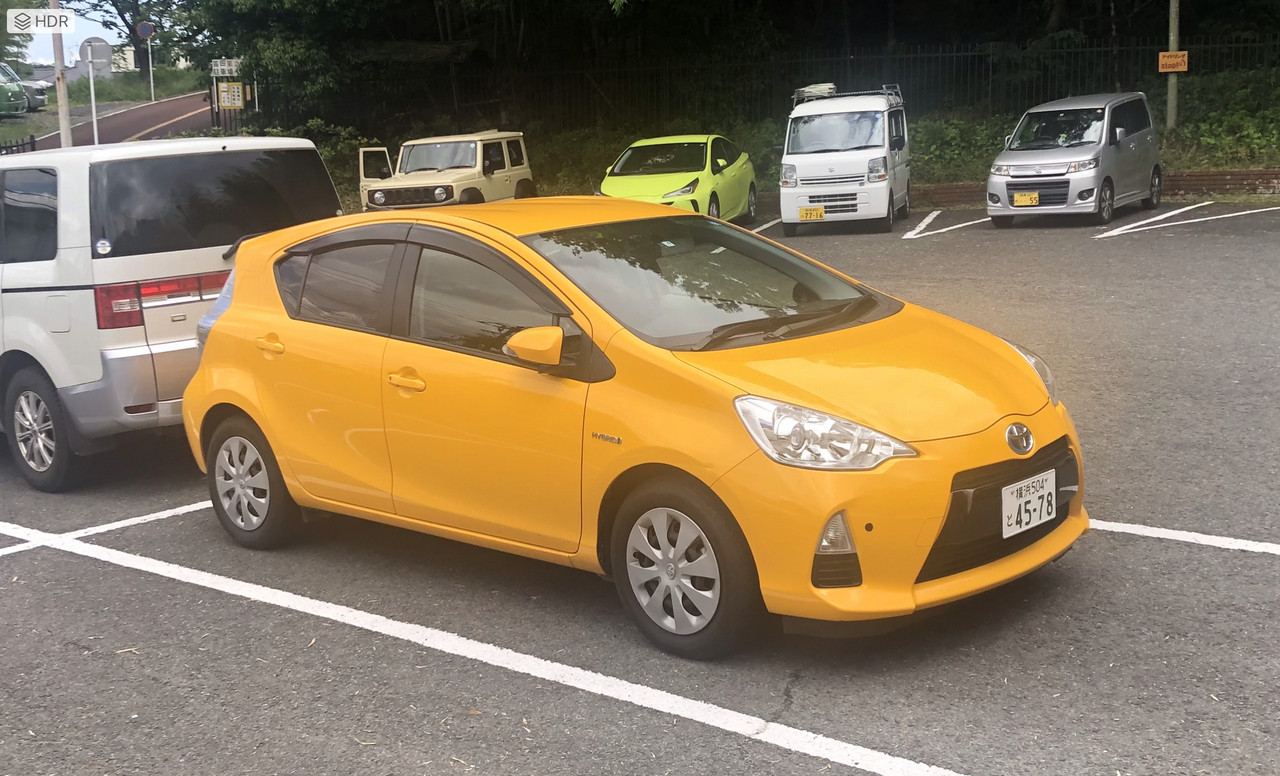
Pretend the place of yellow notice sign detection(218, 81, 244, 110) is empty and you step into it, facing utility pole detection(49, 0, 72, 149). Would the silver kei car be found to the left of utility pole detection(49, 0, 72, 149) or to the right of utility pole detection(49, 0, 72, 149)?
left

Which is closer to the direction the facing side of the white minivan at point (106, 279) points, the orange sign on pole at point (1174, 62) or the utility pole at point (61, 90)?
the utility pole

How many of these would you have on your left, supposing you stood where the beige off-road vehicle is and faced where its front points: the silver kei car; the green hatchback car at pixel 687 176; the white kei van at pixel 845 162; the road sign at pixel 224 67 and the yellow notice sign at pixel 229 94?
3

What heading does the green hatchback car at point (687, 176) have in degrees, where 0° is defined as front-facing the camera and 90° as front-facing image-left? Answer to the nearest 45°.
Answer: approximately 45°

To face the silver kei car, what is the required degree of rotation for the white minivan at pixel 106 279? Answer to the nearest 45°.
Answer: approximately 90° to its right

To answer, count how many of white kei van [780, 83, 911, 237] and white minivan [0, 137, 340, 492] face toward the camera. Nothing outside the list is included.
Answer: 1

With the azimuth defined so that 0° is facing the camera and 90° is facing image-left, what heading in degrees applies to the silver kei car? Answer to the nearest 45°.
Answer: approximately 45°

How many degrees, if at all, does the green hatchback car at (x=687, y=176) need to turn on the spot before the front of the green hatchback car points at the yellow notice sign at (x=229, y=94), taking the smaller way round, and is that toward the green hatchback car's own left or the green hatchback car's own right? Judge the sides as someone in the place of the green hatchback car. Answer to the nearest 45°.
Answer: approximately 90° to the green hatchback car's own right

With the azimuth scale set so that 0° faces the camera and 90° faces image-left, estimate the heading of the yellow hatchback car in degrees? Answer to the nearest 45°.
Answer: approximately 315°

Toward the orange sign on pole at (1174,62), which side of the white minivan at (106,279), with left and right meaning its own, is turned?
right

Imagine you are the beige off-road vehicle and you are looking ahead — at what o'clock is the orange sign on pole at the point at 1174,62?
The orange sign on pole is roughly at 8 o'clock from the beige off-road vehicle.
